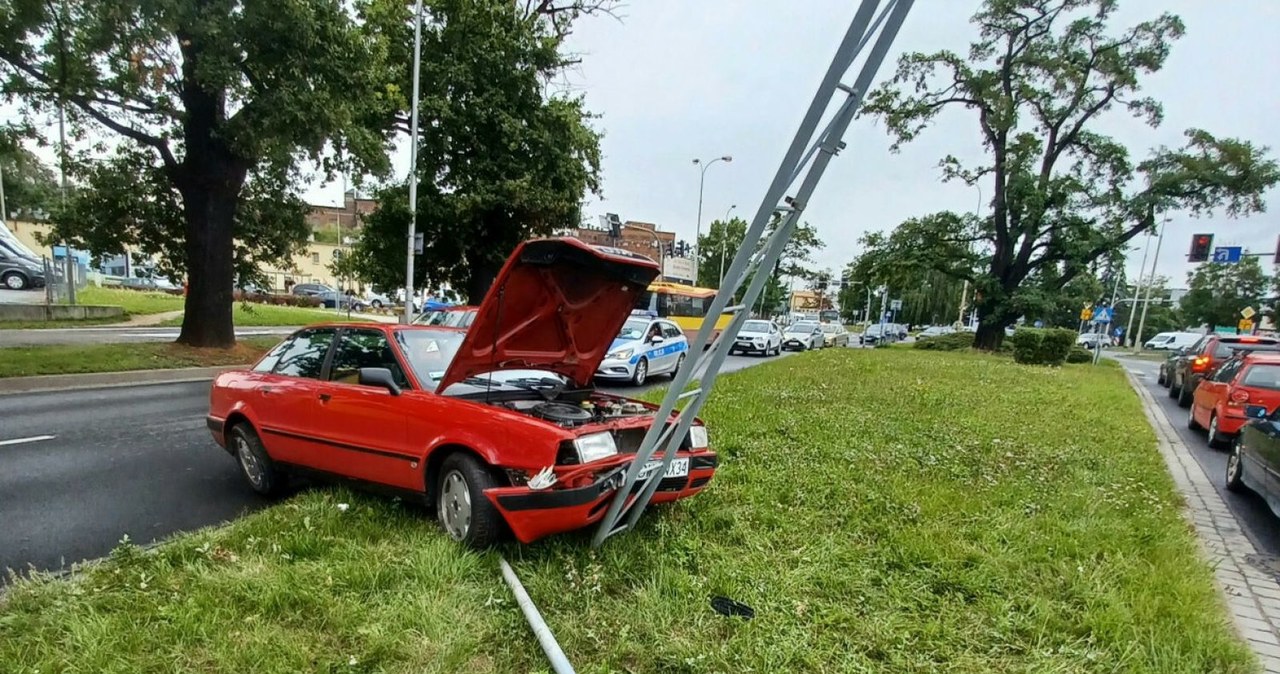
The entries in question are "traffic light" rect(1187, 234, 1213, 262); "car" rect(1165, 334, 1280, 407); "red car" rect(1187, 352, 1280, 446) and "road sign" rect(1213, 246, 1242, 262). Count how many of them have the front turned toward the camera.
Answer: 2

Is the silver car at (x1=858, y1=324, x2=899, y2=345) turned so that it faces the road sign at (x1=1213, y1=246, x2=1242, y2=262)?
no

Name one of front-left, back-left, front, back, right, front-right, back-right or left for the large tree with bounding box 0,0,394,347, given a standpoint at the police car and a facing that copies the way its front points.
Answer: front-right

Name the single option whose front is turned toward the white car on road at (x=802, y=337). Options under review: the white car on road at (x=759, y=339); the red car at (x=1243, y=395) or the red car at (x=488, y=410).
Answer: the red car at (x=1243, y=395)

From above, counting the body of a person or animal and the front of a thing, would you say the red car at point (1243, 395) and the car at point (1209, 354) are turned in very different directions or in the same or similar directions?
same or similar directions

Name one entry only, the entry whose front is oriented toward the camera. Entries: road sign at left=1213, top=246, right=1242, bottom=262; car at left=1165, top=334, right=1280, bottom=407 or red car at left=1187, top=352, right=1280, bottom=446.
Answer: the road sign

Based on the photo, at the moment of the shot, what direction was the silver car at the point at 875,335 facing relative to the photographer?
facing the viewer and to the left of the viewer

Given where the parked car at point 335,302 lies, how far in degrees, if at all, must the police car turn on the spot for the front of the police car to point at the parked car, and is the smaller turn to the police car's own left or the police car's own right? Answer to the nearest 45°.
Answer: approximately 90° to the police car's own right

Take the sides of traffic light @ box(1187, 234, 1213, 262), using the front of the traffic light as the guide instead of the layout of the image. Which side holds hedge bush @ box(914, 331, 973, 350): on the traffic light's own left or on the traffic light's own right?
on the traffic light's own right

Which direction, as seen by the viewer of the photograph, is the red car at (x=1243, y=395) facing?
facing away from the viewer and to the left of the viewer

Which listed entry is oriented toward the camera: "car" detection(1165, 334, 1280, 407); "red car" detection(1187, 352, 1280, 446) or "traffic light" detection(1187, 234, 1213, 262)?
the traffic light

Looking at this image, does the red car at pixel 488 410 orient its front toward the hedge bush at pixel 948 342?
no

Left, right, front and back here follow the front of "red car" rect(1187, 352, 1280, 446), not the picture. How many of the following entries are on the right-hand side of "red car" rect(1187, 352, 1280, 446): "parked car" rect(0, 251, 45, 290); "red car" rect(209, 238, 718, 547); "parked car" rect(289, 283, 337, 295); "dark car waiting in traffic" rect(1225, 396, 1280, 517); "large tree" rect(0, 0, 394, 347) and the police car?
0

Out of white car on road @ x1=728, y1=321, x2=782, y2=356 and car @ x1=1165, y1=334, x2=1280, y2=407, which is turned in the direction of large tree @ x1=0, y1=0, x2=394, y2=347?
white car on road @ x1=728, y1=321, x2=782, y2=356

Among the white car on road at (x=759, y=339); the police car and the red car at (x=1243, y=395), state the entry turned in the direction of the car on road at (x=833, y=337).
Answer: the red car

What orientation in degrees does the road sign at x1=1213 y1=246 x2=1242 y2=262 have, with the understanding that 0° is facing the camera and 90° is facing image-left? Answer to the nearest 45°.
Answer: approximately 0°

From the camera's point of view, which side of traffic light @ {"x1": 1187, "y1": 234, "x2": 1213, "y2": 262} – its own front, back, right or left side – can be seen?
front

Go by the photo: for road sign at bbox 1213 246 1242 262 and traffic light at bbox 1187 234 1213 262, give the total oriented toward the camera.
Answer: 2

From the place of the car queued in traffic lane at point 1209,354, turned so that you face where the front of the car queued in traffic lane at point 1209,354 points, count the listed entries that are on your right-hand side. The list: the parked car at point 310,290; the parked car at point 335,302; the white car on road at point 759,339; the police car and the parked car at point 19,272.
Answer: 0
